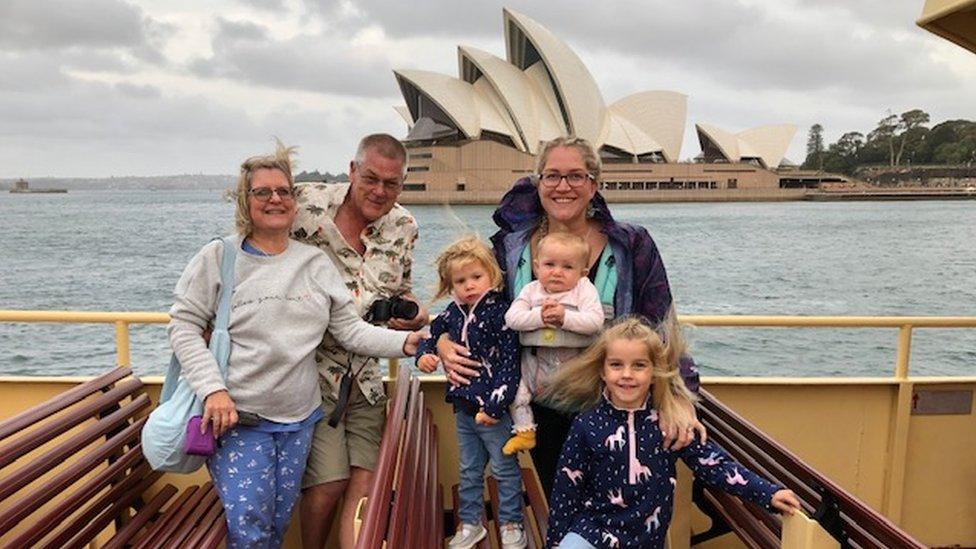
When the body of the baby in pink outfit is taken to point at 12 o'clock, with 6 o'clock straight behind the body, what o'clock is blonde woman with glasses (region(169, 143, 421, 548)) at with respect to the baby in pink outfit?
The blonde woman with glasses is roughly at 3 o'clock from the baby in pink outfit.

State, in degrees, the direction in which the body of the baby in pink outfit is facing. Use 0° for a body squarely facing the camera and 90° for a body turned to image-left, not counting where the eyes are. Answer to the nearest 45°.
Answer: approximately 0°

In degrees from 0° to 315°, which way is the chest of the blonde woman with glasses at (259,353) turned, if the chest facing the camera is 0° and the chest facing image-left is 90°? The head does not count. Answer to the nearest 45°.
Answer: approximately 0°

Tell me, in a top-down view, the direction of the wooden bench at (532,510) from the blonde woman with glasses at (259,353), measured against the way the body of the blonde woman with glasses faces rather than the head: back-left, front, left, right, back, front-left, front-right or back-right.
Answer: left

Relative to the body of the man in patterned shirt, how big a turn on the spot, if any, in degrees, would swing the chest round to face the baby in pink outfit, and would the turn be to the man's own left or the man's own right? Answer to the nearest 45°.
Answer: approximately 45° to the man's own left

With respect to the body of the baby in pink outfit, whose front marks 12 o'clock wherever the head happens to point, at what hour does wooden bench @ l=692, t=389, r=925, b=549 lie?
The wooden bench is roughly at 9 o'clock from the baby in pink outfit.

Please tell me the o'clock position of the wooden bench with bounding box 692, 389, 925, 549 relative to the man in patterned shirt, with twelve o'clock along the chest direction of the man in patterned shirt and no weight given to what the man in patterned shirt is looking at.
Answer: The wooden bench is roughly at 10 o'clock from the man in patterned shirt.
